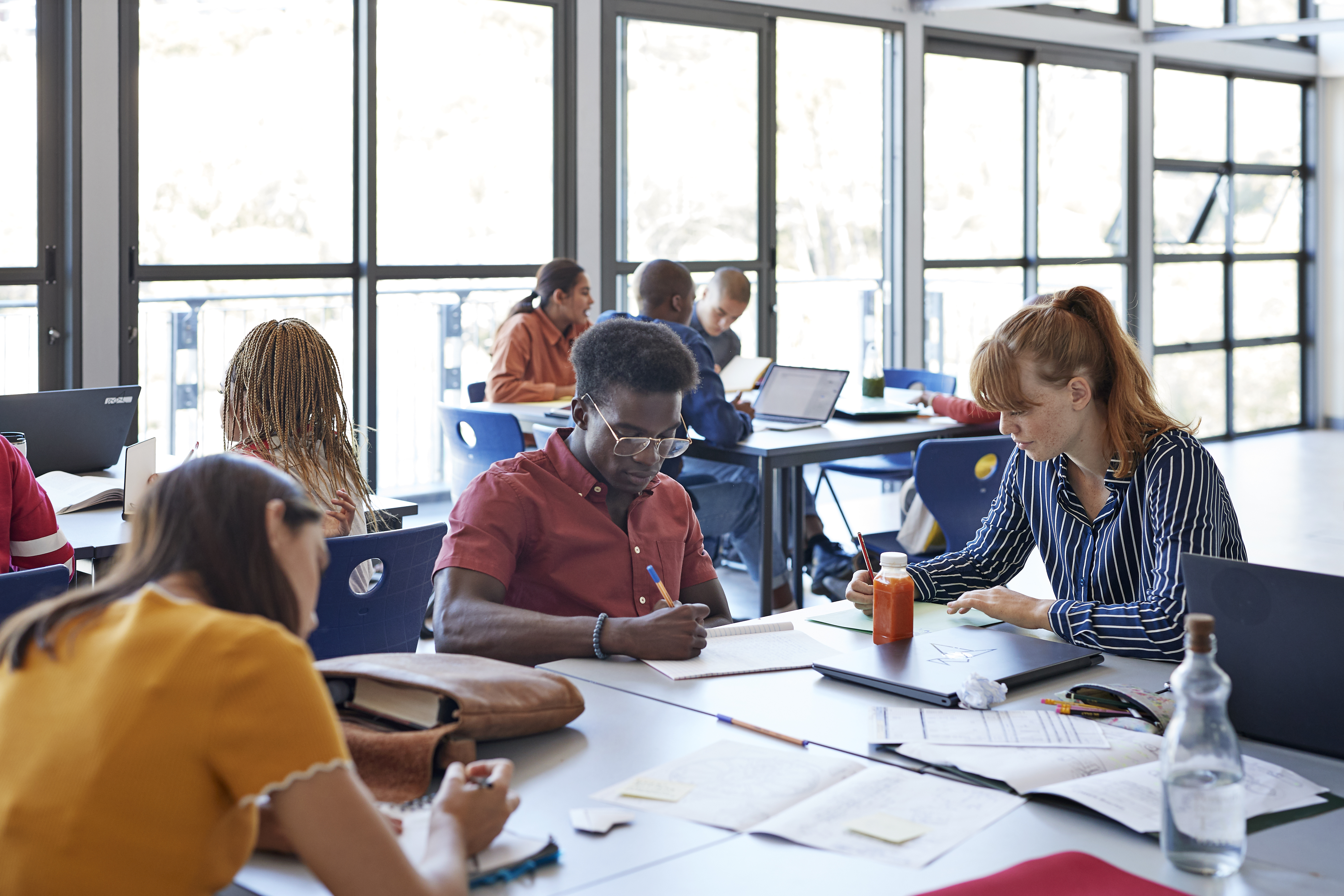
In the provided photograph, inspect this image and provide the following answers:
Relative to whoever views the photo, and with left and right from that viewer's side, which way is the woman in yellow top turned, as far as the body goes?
facing away from the viewer and to the right of the viewer

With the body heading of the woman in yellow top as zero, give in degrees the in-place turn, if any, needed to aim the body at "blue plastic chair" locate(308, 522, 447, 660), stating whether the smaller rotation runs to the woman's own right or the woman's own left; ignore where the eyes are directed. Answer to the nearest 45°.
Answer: approximately 45° to the woman's own left

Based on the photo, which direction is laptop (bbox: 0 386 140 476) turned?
away from the camera

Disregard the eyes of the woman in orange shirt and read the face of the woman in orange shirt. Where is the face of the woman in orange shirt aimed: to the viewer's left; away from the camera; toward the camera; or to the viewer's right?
to the viewer's right

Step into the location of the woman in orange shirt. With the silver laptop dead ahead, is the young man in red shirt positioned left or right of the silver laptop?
right

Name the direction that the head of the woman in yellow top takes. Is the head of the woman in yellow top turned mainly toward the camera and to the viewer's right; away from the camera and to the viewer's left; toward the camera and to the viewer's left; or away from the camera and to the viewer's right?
away from the camera and to the viewer's right

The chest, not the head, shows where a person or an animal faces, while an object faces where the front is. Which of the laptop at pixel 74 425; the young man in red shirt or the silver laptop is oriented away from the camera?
the laptop

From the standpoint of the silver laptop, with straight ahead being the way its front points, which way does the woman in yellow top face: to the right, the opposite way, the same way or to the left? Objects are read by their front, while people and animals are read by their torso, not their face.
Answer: the opposite way
